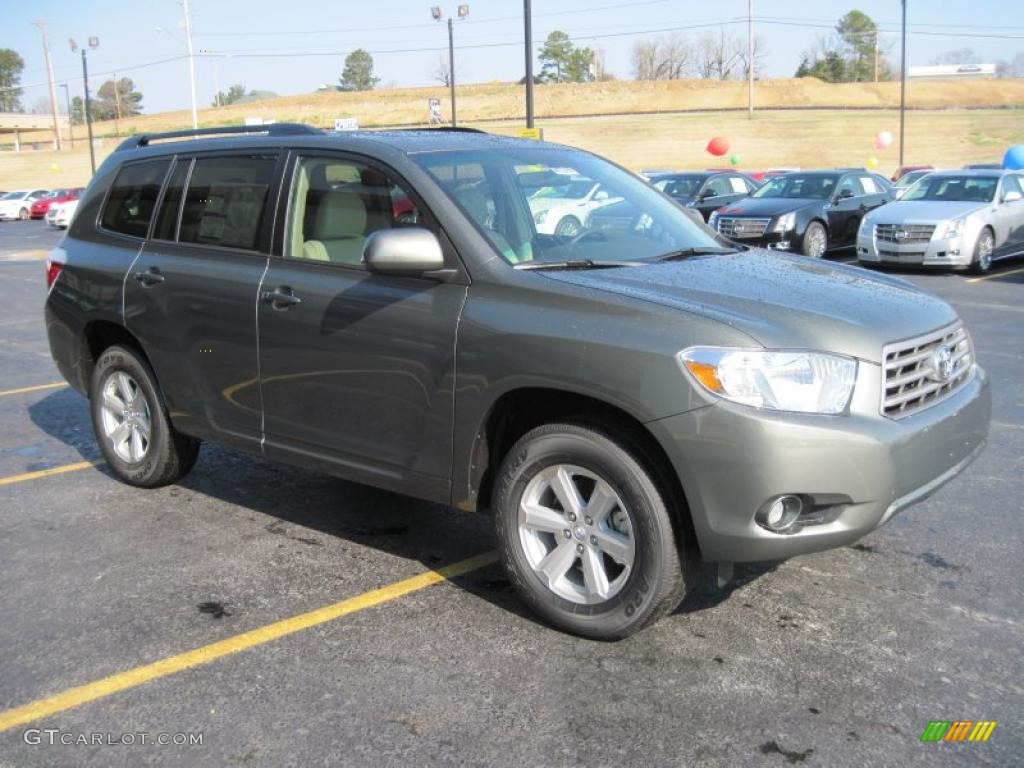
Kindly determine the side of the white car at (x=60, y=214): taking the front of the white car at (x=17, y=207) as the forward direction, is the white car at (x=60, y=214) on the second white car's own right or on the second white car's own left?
on the second white car's own left

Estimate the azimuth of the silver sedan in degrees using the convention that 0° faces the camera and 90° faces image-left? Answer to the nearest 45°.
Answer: approximately 45°

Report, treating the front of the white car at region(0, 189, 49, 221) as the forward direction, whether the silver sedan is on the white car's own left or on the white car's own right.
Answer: on the white car's own left

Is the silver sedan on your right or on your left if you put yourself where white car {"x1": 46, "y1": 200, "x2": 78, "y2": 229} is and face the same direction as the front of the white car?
on your left

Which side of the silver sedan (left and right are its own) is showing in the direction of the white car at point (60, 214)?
right

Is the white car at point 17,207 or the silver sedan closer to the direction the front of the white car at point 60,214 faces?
the silver sedan

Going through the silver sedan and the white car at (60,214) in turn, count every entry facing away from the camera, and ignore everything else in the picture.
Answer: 0

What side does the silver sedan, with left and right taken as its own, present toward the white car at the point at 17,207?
right
